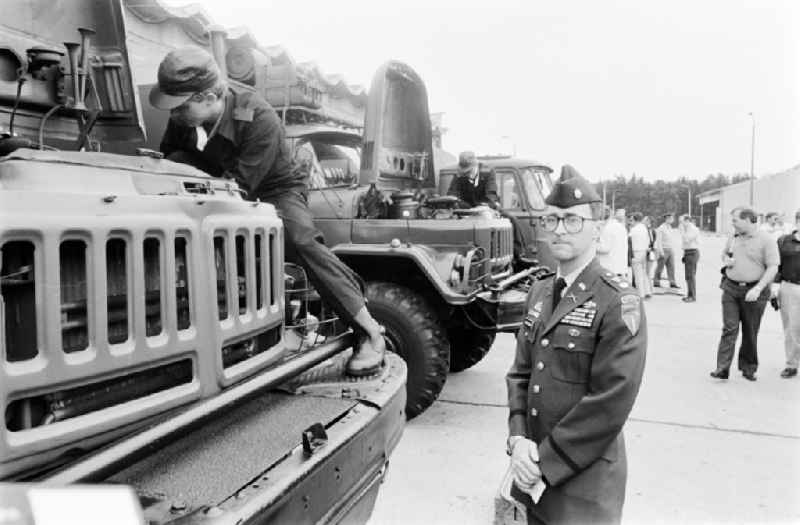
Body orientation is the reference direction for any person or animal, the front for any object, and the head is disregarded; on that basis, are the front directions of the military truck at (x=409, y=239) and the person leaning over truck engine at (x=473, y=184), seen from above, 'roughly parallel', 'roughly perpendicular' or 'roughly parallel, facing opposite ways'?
roughly perpendicular

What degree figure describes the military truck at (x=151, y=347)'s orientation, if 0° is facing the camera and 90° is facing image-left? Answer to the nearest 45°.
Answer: approximately 315°

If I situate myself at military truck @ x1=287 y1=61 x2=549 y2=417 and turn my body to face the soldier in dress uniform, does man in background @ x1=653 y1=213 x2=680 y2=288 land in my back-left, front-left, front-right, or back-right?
back-left

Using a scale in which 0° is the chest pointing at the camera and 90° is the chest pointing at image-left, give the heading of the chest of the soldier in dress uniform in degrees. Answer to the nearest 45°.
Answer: approximately 45°

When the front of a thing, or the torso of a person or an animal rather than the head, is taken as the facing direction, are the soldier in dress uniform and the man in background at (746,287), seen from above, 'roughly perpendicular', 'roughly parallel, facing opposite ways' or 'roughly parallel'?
roughly parallel

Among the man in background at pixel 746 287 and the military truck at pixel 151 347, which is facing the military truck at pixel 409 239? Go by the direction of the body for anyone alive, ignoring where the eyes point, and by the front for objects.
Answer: the man in background

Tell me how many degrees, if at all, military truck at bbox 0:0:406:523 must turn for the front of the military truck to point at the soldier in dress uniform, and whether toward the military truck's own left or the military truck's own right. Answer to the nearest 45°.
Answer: approximately 45° to the military truck's own left

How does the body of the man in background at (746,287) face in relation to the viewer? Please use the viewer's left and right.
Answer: facing the viewer and to the left of the viewer

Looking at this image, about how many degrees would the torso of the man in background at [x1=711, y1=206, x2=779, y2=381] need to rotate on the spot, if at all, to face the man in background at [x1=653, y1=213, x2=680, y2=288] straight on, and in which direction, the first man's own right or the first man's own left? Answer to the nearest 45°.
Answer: approximately 135° to the first man's own right

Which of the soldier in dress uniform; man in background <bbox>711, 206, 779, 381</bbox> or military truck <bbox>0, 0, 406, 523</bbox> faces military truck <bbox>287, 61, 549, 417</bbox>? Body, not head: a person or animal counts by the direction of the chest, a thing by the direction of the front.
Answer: the man in background

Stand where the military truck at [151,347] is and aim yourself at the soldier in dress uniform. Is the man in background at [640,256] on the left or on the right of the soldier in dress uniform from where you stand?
left

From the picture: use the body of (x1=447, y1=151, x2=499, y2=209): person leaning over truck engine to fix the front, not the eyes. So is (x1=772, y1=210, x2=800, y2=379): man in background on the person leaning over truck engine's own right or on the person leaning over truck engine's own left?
on the person leaning over truck engine's own left
